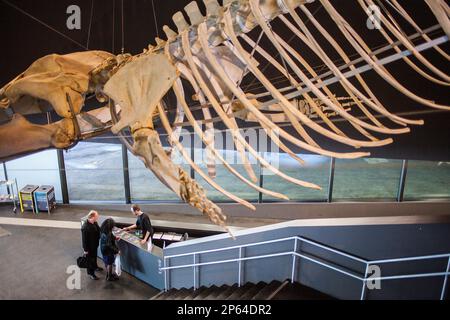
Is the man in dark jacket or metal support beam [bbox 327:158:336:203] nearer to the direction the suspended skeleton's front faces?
the man in dark jacket

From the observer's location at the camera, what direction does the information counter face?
facing the viewer and to the left of the viewer

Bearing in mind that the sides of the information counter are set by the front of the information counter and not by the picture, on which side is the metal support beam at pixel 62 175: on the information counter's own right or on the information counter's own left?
on the information counter's own right

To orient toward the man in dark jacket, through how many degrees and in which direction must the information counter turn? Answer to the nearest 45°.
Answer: approximately 45° to its right

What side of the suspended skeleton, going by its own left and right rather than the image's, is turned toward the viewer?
left

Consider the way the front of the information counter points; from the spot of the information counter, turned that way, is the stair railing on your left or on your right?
on your left

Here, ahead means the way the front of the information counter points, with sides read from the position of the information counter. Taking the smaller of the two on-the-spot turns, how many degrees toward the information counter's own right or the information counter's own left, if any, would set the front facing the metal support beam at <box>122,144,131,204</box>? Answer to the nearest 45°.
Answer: approximately 135° to the information counter's own right

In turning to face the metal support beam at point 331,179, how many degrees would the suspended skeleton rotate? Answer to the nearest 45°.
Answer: approximately 135° to its right

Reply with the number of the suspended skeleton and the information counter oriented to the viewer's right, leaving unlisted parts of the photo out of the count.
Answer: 0
